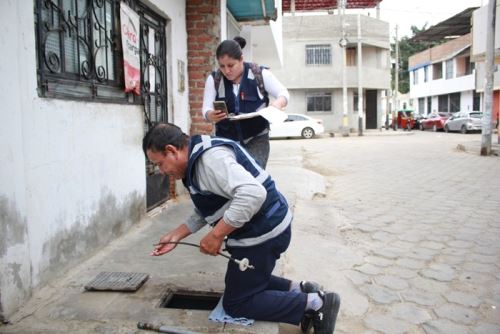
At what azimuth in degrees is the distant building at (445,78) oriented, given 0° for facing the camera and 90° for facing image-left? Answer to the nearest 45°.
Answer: approximately 45°

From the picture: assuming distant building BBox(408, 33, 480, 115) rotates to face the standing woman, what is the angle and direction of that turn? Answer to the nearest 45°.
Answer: approximately 45° to its left

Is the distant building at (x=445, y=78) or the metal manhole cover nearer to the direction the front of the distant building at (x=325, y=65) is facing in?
the metal manhole cover

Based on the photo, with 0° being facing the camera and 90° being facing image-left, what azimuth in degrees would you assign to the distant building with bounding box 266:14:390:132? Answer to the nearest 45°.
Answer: approximately 0°

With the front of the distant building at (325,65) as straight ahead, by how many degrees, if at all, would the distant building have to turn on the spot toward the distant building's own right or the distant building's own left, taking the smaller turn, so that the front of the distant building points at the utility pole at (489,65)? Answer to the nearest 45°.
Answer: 0° — it already faces it
